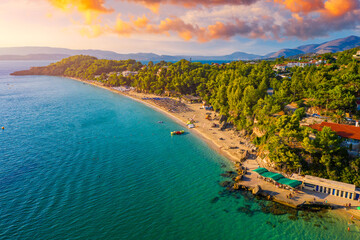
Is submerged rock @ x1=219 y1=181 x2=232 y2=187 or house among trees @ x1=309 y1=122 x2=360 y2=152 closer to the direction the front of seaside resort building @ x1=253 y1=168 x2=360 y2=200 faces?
the submerged rock

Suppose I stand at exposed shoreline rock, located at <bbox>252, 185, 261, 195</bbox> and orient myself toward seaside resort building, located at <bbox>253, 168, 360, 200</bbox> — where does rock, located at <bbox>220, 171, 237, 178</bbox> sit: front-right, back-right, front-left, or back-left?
back-left

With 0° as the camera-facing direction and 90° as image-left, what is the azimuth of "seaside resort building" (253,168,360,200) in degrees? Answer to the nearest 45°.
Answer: approximately 45°

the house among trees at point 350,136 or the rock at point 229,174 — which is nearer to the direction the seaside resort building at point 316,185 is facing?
the rock

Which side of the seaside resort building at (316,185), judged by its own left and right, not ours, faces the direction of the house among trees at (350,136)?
back

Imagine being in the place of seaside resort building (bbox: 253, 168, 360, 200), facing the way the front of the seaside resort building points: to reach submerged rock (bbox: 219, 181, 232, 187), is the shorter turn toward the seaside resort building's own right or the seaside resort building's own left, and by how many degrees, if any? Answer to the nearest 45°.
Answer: approximately 45° to the seaside resort building's own right

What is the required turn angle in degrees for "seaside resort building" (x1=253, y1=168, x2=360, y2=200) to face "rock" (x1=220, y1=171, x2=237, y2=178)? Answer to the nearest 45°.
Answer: approximately 45° to its right
